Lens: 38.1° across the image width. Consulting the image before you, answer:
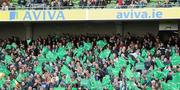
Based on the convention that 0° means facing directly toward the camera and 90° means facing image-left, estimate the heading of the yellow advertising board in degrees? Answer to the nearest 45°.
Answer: approximately 0°

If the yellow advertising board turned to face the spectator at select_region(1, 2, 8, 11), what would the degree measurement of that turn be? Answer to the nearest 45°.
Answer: approximately 90° to its right
